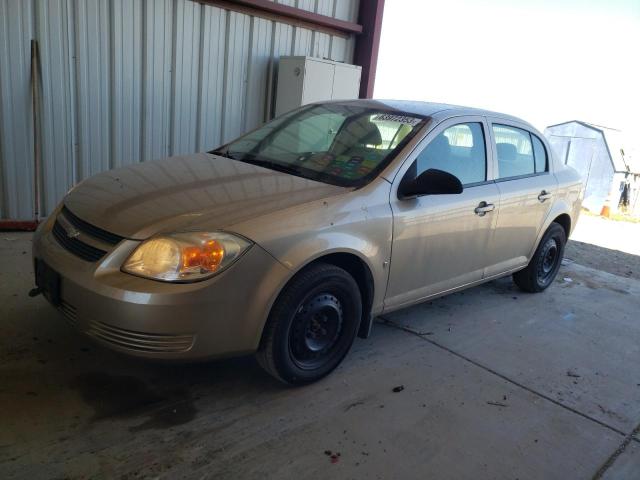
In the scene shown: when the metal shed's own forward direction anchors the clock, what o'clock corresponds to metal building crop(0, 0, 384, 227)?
The metal building is roughly at 11 o'clock from the metal shed.

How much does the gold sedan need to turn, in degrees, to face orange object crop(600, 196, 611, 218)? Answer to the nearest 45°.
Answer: approximately 180°

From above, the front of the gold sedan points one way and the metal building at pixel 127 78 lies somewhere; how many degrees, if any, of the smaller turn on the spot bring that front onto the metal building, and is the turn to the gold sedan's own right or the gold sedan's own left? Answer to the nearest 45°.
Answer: approximately 90° to the gold sedan's own right

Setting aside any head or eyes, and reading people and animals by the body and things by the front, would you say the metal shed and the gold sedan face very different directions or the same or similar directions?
same or similar directions

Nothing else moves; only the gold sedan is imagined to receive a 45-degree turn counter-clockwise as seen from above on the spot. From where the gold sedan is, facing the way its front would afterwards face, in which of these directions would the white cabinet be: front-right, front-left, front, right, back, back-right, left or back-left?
back

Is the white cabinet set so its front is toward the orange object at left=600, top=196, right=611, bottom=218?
no

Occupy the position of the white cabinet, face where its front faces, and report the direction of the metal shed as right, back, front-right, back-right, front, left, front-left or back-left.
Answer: left

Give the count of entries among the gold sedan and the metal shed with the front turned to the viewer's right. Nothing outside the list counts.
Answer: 0

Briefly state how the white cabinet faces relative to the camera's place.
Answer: facing the viewer and to the right of the viewer

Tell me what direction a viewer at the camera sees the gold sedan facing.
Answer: facing the viewer and to the left of the viewer

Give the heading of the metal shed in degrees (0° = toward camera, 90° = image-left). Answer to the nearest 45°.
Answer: approximately 45°
